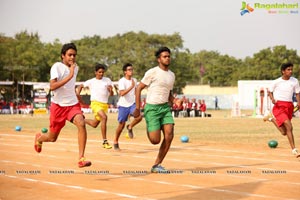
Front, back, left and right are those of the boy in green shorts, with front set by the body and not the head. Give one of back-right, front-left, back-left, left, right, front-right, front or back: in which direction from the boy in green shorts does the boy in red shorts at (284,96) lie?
left

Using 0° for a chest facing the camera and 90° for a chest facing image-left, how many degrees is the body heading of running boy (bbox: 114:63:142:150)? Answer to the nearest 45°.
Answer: approximately 315°

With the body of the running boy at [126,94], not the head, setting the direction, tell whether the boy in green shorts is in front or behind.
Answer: in front

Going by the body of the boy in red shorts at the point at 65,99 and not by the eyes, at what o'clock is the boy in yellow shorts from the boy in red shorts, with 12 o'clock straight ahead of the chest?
The boy in yellow shorts is roughly at 8 o'clock from the boy in red shorts.

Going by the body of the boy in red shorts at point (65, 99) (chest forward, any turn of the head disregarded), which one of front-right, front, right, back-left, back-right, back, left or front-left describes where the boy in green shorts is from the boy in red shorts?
front-left

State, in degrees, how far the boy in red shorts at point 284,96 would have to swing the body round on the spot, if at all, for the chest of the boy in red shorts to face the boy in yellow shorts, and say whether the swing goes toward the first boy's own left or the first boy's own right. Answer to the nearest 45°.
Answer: approximately 135° to the first boy's own right

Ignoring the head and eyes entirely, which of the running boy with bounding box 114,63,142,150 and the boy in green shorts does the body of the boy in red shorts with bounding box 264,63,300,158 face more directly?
the boy in green shorts

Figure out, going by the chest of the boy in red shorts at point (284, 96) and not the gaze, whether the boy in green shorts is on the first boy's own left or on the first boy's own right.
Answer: on the first boy's own right
